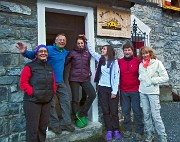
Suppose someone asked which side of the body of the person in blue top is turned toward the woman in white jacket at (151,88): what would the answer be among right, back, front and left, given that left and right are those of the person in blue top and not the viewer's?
left

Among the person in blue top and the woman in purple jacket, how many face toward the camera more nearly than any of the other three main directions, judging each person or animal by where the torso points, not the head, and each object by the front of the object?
2

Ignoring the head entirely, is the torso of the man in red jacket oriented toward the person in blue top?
no

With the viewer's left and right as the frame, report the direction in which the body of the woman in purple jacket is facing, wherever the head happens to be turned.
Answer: facing the viewer

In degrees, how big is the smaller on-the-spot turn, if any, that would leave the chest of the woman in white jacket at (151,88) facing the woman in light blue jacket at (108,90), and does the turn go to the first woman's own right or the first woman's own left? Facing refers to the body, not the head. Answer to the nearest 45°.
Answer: approximately 45° to the first woman's own right

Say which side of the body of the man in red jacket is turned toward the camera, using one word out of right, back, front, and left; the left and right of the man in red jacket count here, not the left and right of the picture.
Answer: front

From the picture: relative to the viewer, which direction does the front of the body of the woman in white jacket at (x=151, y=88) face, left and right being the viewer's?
facing the viewer and to the left of the viewer

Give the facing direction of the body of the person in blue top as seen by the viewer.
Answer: toward the camera

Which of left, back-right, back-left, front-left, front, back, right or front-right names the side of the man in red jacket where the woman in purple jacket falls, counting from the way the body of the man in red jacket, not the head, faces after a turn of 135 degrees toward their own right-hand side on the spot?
front-left
